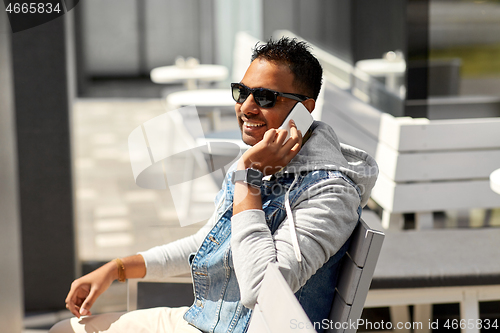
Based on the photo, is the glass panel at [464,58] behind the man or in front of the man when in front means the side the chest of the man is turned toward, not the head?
behind

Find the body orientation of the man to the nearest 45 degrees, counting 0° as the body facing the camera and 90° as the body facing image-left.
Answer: approximately 45°

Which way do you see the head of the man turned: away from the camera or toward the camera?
toward the camera
